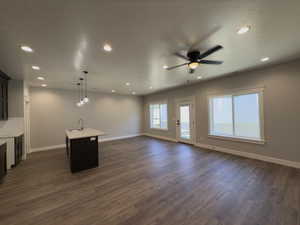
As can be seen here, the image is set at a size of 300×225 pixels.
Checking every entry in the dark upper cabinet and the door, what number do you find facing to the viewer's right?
1

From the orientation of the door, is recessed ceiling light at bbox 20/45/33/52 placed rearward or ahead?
ahead

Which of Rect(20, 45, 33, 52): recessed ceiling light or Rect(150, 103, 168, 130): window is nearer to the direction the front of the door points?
the recessed ceiling light

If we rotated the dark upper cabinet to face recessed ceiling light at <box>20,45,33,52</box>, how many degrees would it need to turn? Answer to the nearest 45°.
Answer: approximately 90° to its right

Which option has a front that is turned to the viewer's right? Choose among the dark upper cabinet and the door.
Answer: the dark upper cabinet

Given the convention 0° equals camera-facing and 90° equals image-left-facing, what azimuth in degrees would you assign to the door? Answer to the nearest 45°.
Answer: approximately 45°

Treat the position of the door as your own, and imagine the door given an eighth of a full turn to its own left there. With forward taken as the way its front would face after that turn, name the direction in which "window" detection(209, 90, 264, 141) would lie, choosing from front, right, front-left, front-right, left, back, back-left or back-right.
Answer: front-left

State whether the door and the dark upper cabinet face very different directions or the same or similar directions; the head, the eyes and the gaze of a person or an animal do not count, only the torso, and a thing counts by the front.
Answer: very different directions

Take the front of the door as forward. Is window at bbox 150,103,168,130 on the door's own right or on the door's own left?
on the door's own right

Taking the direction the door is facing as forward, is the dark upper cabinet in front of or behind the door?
in front

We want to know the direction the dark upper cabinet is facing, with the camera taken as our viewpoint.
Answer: facing to the right of the viewer
